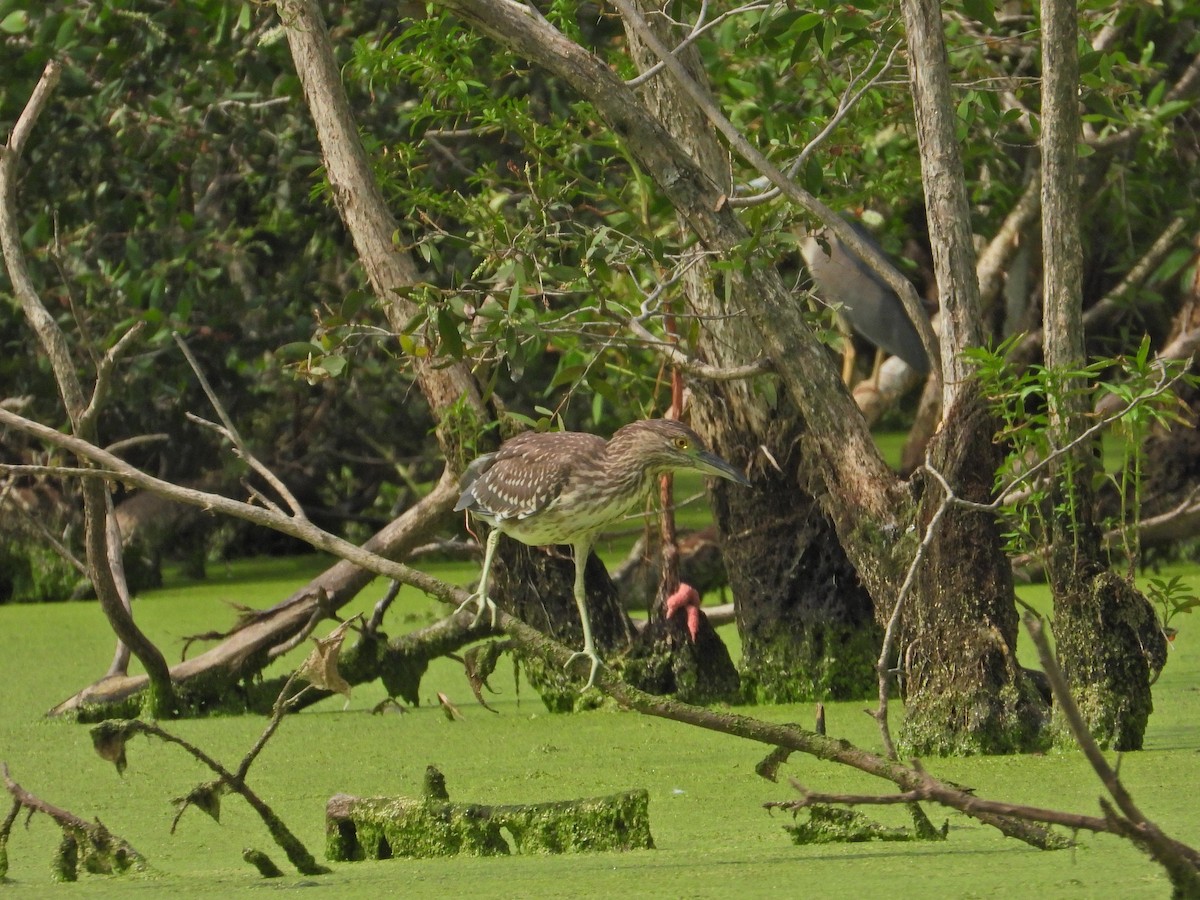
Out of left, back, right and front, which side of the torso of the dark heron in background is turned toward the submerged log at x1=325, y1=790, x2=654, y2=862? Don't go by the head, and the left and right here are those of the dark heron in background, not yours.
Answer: left

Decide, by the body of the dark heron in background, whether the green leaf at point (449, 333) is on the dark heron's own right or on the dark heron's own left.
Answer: on the dark heron's own left

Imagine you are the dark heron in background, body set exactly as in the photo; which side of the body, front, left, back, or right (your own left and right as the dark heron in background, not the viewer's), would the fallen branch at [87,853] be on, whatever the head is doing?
left

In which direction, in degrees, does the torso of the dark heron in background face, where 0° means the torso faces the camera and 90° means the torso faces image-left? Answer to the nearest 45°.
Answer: approximately 90°

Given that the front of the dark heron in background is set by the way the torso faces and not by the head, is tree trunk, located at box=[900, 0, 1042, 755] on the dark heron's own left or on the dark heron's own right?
on the dark heron's own left

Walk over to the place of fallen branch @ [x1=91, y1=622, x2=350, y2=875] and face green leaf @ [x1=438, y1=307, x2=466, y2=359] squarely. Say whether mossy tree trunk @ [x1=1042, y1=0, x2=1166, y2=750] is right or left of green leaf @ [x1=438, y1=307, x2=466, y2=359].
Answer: right
